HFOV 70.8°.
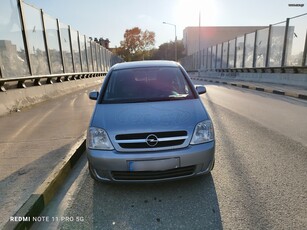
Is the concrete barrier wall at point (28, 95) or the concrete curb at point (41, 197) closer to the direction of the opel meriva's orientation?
the concrete curb

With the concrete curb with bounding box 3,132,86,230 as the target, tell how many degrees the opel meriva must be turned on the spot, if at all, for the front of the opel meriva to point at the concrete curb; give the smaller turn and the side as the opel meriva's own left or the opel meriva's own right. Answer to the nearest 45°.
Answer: approximately 90° to the opel meriva's own right

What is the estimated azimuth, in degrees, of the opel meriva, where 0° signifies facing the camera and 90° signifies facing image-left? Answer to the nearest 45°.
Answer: approximately 0°

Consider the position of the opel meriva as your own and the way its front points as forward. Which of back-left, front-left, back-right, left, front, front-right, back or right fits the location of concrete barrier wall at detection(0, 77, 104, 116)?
back-right

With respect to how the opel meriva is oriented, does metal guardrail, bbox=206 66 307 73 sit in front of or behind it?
behind

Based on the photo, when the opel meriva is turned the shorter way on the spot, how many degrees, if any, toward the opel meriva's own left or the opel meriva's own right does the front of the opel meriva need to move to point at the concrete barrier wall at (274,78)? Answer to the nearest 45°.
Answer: approximately 135° to the opel meriva's own left

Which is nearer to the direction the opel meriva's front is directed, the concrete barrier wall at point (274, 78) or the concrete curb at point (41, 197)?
the concrete curb
